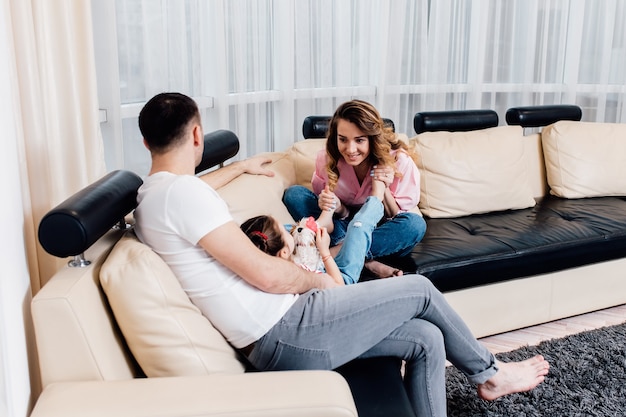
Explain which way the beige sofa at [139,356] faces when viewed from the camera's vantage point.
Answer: facing to the right of the viewer

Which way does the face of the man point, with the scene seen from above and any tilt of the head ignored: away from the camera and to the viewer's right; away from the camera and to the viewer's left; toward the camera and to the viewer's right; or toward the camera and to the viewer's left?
away from the camera and to the viewer's right
